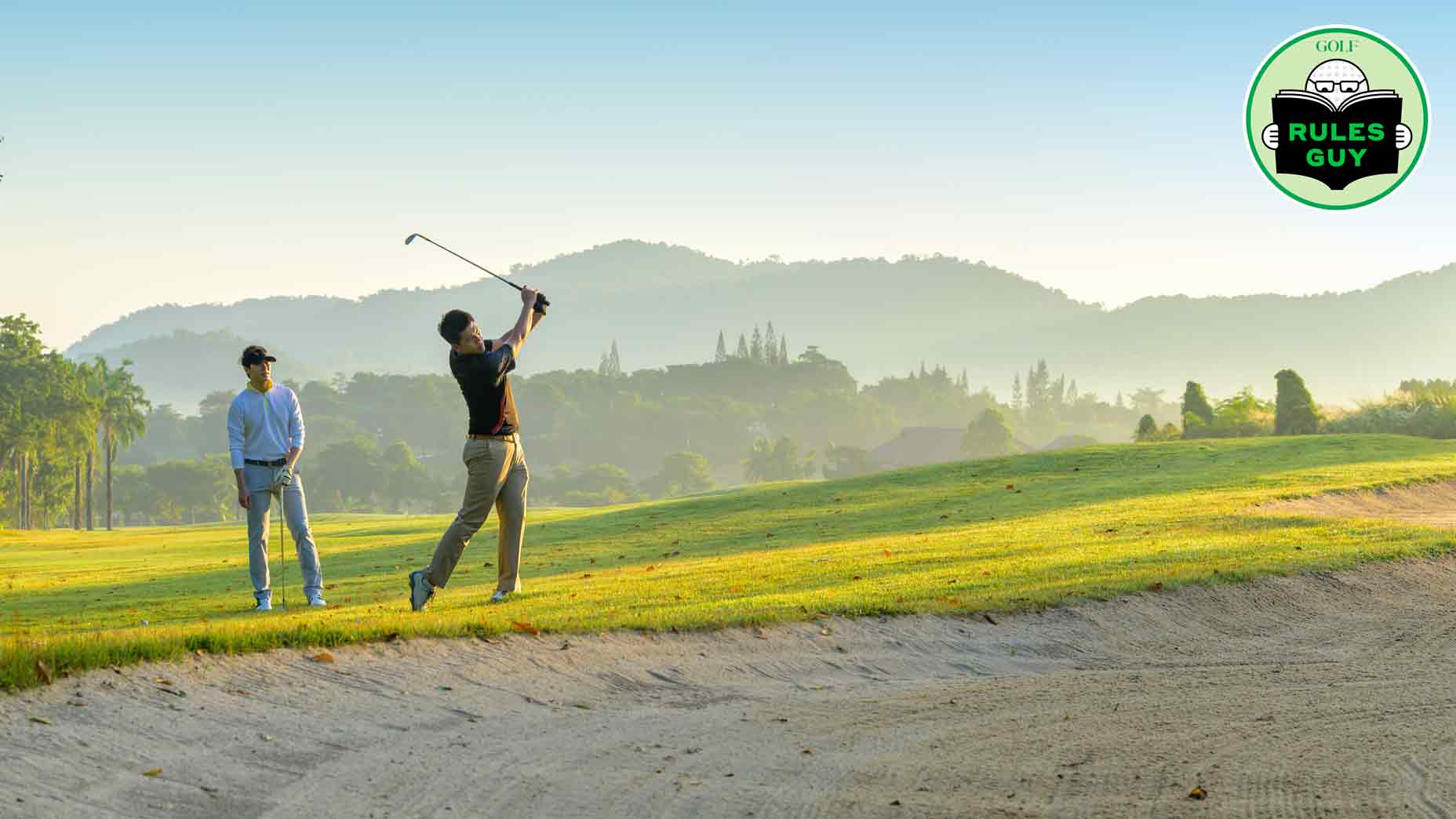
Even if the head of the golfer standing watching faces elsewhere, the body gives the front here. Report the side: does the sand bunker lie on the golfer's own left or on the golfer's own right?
on the golfer's own left

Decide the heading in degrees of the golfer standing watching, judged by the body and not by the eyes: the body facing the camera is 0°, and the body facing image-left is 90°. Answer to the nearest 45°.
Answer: approximately 0°

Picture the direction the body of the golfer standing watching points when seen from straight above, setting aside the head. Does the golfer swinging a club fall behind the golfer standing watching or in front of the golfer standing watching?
in front

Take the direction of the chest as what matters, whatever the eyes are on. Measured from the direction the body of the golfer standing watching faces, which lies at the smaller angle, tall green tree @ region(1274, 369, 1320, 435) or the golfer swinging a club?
the golfer swinging a club

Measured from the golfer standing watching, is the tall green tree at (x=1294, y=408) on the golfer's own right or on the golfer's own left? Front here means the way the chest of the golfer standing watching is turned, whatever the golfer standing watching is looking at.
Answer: on the golfer's own left
